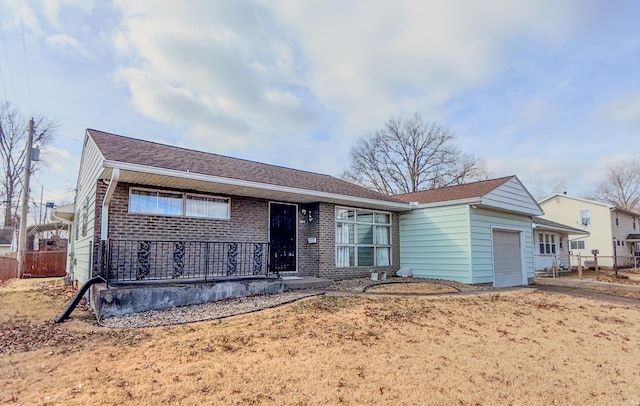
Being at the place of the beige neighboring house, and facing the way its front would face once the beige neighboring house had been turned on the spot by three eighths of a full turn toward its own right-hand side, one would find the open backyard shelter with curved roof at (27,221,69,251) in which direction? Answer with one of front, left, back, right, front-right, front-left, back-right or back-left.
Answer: front-left

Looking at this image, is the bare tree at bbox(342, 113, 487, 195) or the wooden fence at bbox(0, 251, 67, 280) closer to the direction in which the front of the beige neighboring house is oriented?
the wooden fence

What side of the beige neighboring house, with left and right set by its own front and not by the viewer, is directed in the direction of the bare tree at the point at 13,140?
right

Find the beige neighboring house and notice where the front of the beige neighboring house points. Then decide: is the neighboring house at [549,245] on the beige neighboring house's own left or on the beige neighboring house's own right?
on the beige neighboring house's own right

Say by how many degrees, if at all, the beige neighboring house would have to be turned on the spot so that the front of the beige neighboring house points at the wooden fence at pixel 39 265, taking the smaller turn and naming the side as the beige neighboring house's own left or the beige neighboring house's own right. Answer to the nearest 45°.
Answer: approximately 90° to the beige neighboring house's own right

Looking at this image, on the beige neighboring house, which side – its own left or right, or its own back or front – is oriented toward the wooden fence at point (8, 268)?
right

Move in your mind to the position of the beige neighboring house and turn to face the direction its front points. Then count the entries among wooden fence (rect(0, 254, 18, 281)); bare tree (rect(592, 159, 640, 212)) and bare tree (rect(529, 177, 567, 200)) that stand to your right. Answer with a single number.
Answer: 1

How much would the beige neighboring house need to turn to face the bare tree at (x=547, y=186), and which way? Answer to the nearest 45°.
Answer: approximately 135° to its left

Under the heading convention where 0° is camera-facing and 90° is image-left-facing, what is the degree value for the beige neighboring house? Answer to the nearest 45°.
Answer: approximately 315°

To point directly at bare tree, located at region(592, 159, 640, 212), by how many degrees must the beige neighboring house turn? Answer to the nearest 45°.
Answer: approximately 135° to its left

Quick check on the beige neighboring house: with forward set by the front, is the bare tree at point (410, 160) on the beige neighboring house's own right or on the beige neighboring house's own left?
on the beige neighboring house's own right

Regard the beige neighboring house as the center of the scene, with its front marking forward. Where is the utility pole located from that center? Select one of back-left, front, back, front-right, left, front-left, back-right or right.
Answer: right
